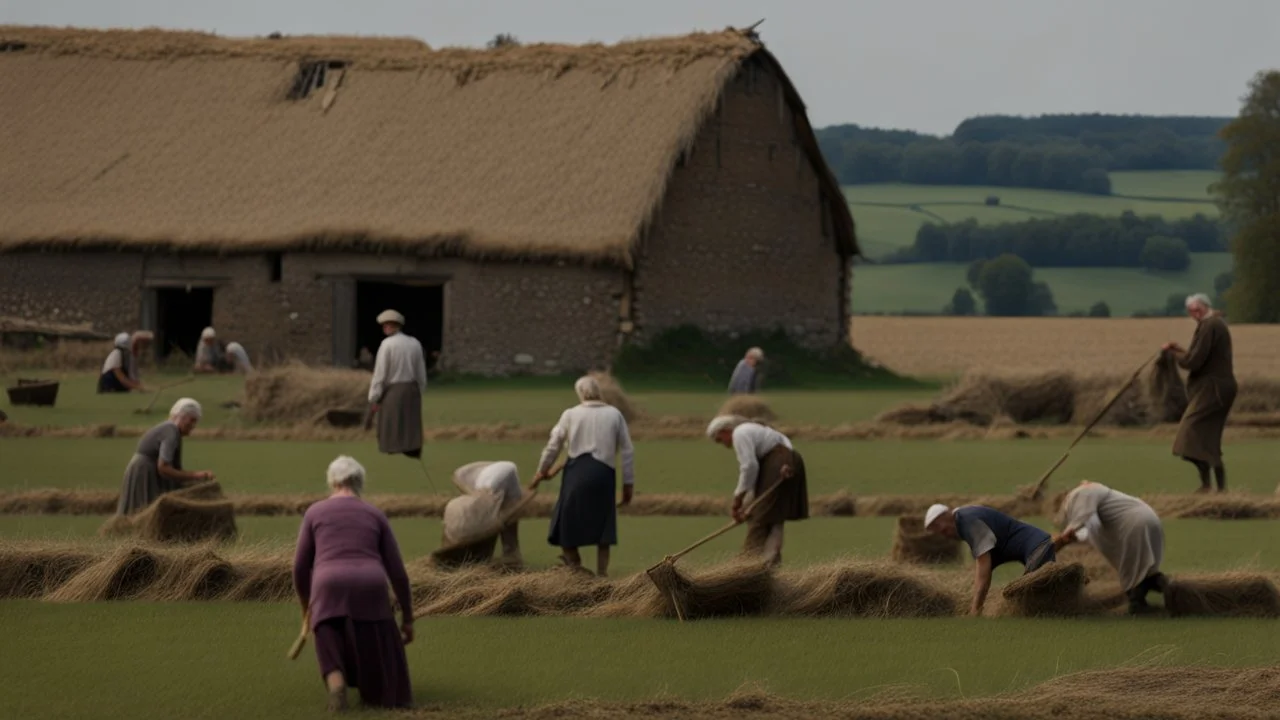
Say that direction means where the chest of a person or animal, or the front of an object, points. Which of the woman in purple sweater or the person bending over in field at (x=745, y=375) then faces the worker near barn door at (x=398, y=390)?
the woman in purple sweater

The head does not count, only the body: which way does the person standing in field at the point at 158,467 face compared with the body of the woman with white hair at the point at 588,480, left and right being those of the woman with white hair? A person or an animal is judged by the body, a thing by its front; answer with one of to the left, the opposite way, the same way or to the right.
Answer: to the right

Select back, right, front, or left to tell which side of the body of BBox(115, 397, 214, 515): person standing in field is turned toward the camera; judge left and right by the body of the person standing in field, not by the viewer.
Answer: right

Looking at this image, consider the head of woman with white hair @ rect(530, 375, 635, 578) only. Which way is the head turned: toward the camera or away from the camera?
away from the camera

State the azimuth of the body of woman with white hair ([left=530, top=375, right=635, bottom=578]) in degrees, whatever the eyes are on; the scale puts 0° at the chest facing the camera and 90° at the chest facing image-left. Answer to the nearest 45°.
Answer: approximately 180°

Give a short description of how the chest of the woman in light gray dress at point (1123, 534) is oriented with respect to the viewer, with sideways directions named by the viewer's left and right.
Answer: facing to the left of the viewer

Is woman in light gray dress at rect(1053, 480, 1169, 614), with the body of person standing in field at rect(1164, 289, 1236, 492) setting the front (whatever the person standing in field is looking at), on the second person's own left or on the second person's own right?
on the second person's own left

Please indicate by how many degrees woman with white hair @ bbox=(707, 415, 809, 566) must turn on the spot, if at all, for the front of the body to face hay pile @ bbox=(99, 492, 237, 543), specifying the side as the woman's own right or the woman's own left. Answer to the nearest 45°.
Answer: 0° — they already face it

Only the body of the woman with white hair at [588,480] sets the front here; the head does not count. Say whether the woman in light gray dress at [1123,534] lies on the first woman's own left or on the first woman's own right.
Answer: on the first woman's own right

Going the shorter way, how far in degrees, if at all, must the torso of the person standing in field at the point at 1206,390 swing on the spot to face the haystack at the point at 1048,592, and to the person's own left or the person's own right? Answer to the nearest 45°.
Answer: approximately 90° to the person's own left

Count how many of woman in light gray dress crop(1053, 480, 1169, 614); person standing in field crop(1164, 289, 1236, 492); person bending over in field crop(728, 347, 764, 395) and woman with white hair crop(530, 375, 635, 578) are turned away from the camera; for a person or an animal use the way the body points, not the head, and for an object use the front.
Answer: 1

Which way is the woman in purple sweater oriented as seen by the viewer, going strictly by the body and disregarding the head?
away from the camera

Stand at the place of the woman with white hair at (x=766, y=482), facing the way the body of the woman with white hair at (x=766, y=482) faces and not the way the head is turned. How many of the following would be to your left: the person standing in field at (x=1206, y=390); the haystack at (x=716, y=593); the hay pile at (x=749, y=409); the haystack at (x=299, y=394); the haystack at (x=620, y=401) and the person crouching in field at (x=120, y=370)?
1

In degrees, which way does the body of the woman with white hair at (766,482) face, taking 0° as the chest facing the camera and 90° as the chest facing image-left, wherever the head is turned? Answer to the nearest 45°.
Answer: approximately 90°

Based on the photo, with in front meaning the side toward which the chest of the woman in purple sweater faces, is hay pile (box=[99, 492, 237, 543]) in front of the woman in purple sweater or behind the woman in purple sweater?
in front

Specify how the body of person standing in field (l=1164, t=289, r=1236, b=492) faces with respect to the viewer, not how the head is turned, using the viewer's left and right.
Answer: facing to the left of the viewer

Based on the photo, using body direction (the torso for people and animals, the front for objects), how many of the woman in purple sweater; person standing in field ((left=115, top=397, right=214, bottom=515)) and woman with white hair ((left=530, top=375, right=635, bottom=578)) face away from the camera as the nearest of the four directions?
2

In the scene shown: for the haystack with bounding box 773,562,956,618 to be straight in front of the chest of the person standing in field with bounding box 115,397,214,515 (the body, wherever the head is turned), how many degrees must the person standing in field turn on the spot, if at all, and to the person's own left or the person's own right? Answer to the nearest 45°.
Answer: approximately 45° to the person's own right

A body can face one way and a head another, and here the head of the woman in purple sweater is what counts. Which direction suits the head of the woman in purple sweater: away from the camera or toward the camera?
away from the camera
